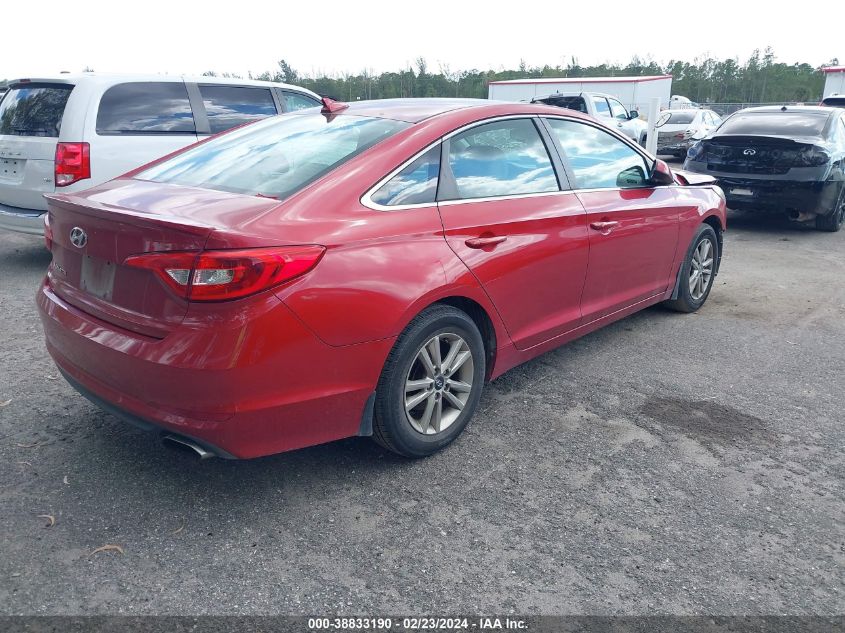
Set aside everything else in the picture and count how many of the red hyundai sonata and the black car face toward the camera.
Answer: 0

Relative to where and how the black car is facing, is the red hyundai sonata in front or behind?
behind

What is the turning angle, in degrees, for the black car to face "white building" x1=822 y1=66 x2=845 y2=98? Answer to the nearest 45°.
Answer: approximately 45° to its left

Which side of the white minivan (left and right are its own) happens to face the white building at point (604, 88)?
front

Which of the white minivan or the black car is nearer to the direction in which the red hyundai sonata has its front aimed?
the black car

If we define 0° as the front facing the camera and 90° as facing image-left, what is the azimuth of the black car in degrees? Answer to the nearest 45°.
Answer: approximately 225°

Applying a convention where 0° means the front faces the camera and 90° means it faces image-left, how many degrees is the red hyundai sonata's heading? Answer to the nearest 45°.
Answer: approximately 225°

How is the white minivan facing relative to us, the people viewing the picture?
facing away from the viewer and to the right of the viewer

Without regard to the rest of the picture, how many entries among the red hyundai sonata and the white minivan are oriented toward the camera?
0

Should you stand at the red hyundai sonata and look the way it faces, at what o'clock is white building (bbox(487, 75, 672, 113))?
The white building is roughly at 11 o'clock from the red hyundai sonata.

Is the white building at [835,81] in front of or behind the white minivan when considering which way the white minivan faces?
in front

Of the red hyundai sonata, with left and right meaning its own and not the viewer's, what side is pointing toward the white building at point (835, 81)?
front

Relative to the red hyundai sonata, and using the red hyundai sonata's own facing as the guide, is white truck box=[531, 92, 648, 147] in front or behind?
in front
